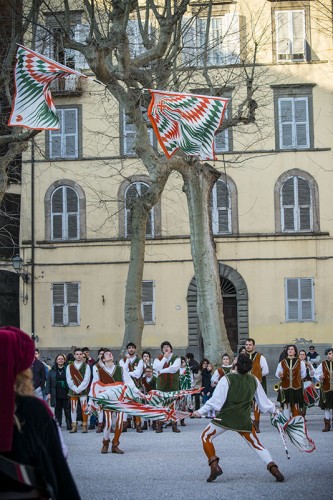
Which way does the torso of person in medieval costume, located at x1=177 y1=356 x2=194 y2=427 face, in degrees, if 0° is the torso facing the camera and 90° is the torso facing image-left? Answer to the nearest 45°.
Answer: approximately 45°

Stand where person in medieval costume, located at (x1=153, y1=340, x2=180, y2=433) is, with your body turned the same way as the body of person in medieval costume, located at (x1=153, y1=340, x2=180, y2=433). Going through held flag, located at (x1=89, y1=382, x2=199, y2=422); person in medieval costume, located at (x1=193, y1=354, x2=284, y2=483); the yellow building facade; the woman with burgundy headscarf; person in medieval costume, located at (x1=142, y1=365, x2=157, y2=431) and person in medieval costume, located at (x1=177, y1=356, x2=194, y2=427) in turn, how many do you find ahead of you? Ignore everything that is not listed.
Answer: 3

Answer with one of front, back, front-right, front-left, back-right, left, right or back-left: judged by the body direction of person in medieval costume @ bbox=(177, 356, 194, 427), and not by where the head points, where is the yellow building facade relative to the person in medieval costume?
back-right

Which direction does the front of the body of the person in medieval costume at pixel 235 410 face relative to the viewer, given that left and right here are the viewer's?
facing away from the viewer

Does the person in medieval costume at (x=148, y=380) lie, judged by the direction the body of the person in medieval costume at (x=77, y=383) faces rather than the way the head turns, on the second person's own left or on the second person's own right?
on the second person's own left

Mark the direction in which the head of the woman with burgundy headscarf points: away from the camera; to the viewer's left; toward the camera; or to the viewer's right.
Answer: away from the camera

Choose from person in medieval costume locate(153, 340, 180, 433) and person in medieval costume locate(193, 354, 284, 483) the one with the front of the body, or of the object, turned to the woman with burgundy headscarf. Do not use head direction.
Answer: person in medieval costume locate(153, 340, 180, 433)

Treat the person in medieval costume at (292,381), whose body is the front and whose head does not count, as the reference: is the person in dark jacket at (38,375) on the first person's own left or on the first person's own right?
on the first person's own right
